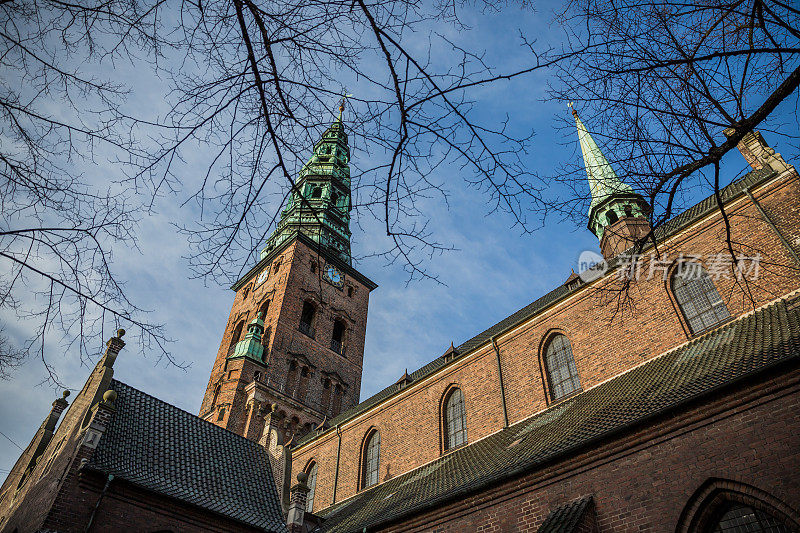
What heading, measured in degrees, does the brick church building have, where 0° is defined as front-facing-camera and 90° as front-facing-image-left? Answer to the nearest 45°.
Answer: approximately 135°
